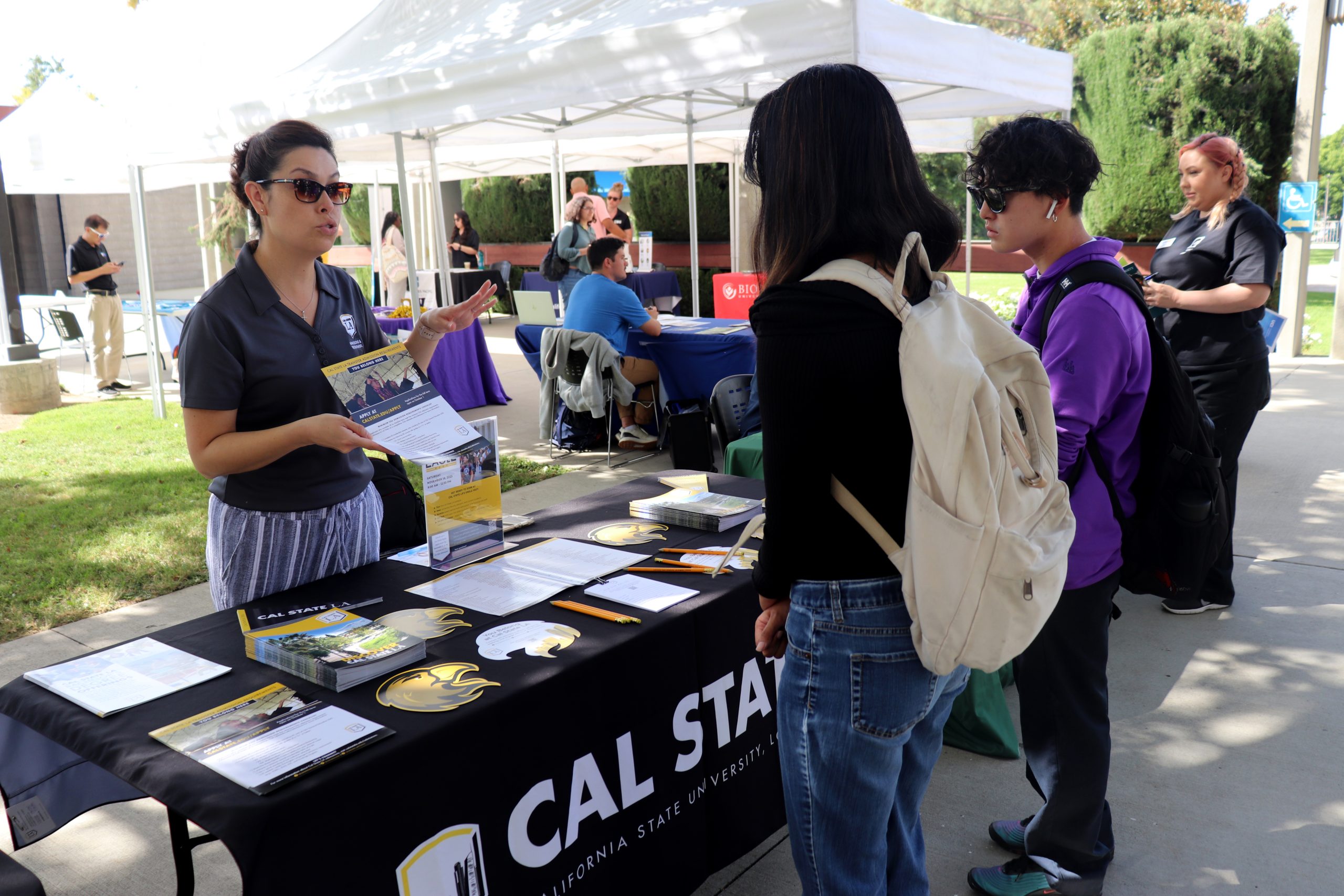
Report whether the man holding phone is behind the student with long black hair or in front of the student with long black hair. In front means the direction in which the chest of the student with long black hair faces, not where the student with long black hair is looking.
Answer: in front

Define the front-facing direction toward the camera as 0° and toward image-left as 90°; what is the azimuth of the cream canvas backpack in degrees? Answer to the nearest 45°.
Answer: approximately 315°

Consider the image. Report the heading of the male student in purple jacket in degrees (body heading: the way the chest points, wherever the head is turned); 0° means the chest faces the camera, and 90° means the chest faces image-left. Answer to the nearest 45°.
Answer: approximately 90°

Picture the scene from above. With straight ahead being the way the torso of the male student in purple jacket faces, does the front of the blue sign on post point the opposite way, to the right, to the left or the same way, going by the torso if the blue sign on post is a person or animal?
to the left

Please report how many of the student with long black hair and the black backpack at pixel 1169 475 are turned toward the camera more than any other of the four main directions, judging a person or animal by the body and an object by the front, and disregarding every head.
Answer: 0

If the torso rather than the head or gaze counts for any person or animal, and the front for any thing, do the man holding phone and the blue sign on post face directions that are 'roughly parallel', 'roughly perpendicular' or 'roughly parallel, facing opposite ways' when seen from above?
roughly perpendicular

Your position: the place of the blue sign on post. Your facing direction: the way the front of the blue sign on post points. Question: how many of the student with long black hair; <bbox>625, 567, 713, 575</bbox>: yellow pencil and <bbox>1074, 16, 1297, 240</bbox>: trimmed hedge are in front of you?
2

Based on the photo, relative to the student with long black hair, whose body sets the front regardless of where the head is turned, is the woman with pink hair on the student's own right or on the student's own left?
on the student's own right

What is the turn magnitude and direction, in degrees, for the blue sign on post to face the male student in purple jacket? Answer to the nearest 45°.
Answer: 0° — it already faces them

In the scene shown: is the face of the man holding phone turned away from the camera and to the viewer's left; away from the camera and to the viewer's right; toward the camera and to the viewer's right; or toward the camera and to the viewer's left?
toward the camera and to the viewer's right

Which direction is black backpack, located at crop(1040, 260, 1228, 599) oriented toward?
to the viewer's right

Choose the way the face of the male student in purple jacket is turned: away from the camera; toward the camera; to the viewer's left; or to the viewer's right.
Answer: to the viewer's left

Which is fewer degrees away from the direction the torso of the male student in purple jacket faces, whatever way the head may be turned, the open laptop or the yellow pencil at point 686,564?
the yellow pencil
